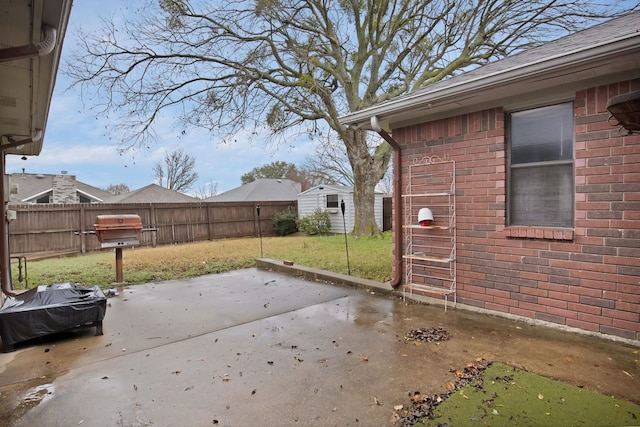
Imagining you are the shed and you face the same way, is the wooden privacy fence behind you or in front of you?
in front

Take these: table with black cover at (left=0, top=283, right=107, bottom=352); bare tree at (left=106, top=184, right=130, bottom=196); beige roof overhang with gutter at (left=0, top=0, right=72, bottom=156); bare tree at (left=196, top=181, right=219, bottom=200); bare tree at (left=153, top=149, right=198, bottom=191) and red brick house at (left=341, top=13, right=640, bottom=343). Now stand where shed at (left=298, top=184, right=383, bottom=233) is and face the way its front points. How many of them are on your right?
3

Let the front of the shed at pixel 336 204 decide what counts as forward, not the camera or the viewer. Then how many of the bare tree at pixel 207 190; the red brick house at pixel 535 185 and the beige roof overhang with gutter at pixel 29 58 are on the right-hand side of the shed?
1

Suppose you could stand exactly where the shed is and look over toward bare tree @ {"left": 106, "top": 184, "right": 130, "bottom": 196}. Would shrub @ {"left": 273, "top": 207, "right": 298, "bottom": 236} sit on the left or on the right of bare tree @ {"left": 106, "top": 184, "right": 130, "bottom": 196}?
left

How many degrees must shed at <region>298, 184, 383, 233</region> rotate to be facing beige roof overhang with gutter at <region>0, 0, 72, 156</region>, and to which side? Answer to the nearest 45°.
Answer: approximately 45° to its left

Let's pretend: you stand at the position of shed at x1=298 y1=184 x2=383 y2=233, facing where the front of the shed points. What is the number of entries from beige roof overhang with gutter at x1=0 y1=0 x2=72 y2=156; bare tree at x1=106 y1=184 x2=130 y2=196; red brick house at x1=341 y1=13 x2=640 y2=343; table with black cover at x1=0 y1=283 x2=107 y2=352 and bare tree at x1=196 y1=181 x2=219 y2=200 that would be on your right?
2

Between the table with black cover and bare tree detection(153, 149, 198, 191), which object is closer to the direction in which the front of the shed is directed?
the table with black cover

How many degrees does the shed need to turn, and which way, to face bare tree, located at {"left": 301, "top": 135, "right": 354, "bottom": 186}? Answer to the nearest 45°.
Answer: approximately 135° to its right

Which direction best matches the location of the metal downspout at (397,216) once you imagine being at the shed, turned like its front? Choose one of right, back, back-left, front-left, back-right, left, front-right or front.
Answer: front-left

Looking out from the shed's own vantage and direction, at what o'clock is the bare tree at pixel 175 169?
The bare tree is roughly at 3 o'clock from the shed.

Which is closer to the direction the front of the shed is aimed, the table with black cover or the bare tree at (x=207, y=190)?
the table with black cover

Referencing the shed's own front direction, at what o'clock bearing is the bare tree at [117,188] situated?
The bare tree is roughly at 3 o'clock from the shed.

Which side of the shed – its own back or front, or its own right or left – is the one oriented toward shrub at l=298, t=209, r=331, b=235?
front

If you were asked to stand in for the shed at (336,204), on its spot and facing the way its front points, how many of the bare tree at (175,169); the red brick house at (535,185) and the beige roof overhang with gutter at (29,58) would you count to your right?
1

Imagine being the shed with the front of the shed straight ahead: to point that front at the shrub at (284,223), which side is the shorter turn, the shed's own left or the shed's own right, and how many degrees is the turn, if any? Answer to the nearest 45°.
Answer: approximately 45° to the shed's own right

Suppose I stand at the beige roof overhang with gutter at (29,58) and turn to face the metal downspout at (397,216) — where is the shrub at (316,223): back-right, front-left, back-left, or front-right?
front-left

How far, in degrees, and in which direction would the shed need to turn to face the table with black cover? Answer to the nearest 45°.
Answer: approximately 45° to its left
